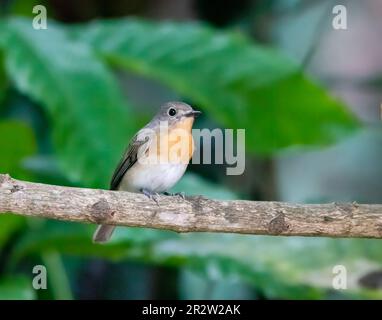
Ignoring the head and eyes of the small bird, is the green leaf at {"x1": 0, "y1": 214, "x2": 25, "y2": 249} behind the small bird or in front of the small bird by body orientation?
behind

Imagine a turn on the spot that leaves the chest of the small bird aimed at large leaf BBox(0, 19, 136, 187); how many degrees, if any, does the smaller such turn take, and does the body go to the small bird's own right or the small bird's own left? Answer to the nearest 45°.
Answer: approximately 180°

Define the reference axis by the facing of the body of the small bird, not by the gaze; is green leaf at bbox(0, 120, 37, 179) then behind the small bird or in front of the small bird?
behind

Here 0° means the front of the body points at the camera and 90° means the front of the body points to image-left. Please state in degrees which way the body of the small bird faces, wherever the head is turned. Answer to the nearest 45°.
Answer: approximately 315°

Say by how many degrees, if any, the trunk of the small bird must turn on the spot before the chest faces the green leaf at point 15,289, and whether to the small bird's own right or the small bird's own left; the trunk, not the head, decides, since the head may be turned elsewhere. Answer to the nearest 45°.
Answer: approximately 180°
